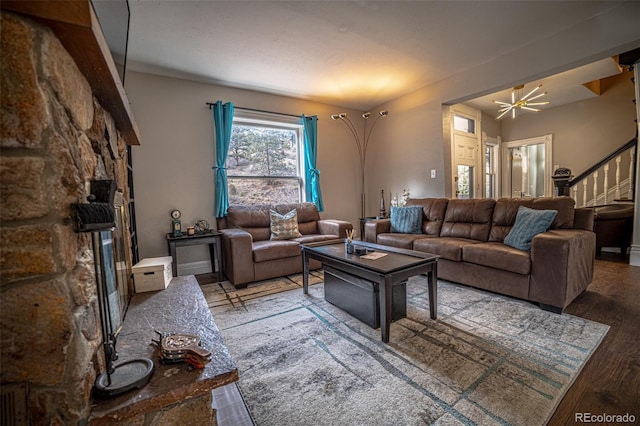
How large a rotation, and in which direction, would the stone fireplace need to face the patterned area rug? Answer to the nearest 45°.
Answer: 0° — it already faces it

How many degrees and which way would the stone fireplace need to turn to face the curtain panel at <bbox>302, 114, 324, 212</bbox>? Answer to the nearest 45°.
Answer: approximately 45° to its left

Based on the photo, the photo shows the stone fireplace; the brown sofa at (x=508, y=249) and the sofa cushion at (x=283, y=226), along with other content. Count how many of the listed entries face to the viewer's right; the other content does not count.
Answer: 1

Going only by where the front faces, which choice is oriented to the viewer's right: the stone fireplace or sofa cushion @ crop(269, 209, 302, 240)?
the stone fireplace

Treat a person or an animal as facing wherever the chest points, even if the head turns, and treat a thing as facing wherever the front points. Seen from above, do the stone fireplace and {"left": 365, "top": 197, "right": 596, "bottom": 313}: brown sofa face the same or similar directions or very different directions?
very different directions

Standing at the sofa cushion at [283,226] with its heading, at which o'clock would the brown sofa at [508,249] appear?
The brown sofa is roughly at 10 o'clock from the sofa cushion.

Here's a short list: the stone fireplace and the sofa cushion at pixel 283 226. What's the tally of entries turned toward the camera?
1

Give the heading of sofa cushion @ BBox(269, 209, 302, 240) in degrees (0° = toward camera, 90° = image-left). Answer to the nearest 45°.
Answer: approximately 0°

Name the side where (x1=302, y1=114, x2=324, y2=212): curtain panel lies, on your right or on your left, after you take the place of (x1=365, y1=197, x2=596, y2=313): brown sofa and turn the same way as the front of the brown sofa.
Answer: on your right

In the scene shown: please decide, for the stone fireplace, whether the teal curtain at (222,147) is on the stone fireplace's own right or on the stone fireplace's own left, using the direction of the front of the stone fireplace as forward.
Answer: on the stone fireplace's own left

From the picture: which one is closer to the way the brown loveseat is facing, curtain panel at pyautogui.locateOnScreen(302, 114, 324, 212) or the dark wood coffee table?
the dark wood coffee table

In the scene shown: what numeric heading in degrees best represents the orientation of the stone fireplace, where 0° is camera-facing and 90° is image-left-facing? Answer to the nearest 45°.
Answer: approximately 270°
